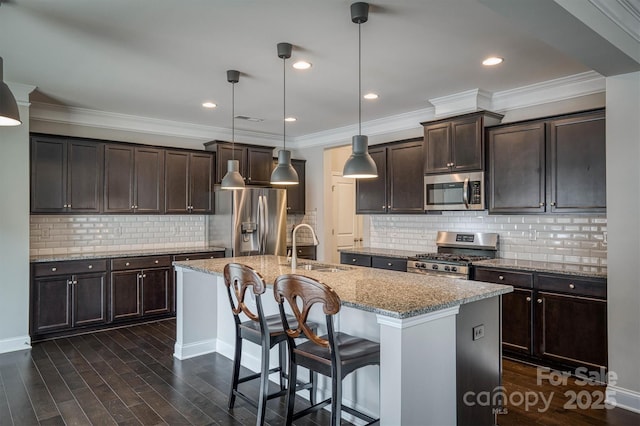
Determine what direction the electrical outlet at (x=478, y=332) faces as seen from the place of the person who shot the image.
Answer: facing the viewer and to the right of the viewer

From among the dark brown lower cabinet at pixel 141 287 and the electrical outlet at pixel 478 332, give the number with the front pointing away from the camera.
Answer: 0

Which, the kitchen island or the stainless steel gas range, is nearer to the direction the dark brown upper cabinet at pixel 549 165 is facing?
the kitchen island

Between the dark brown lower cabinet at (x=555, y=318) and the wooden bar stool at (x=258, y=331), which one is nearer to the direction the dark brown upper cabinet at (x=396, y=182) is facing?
the wooden bar stool

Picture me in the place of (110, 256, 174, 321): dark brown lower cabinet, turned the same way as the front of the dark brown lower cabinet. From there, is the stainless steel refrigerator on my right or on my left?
on my left

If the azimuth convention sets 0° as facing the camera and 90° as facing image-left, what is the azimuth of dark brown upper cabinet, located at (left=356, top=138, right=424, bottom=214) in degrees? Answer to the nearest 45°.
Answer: approximately 45°

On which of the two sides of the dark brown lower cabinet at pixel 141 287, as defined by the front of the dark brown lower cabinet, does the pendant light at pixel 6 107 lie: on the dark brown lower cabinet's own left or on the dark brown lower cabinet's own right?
on the dark brown lower cabinet's own right

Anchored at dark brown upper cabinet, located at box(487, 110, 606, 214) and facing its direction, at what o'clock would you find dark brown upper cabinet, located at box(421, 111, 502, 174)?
dark brown upper cabinet, located at box(421, 111, 502, 174) is roughly at 2 o'clock from dark brown upper cabinet, located at box(487, 110, 606, 214).
